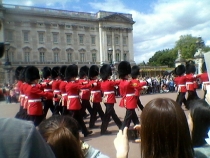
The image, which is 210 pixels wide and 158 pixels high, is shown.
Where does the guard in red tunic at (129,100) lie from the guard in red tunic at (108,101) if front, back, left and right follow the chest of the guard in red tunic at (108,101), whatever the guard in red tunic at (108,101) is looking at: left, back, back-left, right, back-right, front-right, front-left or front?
front-right

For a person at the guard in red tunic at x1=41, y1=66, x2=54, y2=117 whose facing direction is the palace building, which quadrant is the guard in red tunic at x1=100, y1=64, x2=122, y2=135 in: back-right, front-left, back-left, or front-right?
back-right

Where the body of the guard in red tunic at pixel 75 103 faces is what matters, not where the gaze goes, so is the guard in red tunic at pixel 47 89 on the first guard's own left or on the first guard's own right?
on the first guard's own left

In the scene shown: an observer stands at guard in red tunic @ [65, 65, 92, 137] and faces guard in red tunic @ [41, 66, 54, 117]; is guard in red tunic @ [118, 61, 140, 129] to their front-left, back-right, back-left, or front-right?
back-right

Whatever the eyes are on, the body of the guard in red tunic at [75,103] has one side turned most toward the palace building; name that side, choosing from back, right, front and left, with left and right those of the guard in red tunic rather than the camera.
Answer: left

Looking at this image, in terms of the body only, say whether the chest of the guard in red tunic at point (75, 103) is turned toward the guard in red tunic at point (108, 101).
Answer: yes

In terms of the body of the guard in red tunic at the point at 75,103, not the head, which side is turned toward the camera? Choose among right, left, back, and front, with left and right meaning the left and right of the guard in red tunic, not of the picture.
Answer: right

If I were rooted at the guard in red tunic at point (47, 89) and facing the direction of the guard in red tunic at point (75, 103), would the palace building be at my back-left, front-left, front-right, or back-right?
back-left

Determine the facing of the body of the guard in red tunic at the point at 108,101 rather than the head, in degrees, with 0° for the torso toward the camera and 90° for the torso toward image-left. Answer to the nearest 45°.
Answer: approximately 270°
